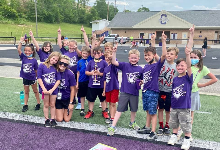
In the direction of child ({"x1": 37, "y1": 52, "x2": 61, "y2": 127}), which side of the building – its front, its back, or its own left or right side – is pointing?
front

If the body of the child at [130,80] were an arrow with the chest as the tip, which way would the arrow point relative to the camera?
toward the camera

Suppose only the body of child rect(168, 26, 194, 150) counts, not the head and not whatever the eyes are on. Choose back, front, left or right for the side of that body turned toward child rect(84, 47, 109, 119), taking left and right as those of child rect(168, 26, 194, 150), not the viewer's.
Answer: right

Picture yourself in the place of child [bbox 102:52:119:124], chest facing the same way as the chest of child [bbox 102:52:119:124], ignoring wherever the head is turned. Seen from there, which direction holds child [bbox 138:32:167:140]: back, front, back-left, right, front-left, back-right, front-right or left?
left

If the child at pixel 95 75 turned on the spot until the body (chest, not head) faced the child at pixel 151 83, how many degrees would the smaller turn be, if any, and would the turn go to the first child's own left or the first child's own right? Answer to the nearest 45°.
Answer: approximately 45° to the first child's own left

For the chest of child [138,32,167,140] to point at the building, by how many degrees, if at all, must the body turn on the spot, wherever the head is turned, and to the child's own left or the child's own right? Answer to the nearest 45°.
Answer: approximately 135° to the child's own right

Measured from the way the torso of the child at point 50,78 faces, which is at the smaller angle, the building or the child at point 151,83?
the child

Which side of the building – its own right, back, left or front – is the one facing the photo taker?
front

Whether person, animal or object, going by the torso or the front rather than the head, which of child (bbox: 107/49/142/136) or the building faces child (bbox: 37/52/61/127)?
the building

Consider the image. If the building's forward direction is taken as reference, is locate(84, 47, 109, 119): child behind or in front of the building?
in front

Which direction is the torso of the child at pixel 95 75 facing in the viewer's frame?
toward the camera

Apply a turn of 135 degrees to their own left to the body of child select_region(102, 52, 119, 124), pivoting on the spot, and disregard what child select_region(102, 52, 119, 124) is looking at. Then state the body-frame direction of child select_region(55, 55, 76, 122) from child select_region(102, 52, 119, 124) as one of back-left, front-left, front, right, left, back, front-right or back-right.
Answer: back

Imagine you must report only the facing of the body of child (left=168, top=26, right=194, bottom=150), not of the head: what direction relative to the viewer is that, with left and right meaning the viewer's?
facing the viewer and to the left of the viewer
